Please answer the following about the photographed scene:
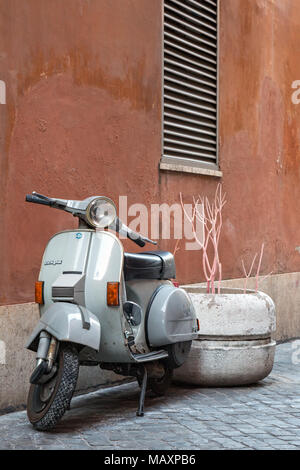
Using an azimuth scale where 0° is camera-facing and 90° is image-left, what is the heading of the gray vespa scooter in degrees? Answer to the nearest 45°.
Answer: approximately 45°

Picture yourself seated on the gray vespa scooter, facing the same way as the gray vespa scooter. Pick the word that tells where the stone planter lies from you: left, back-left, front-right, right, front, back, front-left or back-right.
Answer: back
